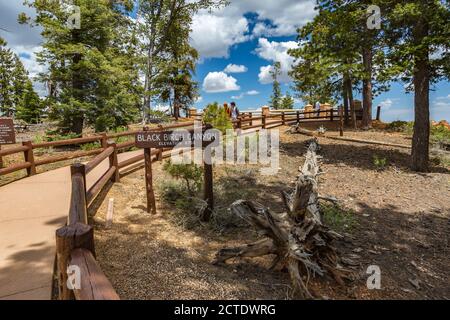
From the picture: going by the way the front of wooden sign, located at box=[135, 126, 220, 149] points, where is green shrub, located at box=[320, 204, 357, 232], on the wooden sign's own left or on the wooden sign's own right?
on the wooden sign's own left

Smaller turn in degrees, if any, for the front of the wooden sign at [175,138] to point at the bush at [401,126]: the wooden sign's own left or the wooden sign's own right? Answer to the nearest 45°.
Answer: approximately 135° to the wooden sign's own left

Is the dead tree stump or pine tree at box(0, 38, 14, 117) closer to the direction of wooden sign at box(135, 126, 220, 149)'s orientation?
the dead tree stump

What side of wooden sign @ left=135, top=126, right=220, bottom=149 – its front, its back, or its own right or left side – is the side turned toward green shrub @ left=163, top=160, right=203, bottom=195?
back

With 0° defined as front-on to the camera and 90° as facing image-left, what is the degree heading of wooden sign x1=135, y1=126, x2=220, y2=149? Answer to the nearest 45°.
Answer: approximately 0°

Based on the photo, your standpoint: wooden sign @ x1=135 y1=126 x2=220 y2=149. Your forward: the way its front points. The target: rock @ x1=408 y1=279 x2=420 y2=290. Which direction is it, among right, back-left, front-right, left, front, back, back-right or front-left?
front-left

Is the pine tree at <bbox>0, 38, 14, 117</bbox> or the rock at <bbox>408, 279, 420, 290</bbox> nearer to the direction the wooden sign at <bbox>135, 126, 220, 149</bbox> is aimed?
the rock

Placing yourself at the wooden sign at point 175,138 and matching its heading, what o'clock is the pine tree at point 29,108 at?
The pine tree is roughly at 5 o'clock from the wooden sign.

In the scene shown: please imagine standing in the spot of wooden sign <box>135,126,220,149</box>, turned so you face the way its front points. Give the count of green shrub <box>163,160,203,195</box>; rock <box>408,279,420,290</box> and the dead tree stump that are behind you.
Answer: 1
